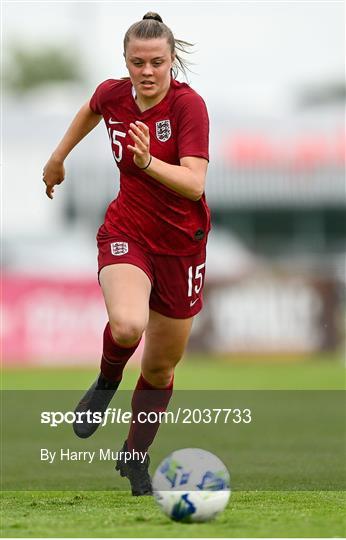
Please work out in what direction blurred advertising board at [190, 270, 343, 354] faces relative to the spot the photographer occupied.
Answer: facing the viewer

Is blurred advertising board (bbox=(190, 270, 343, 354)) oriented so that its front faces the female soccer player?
yes

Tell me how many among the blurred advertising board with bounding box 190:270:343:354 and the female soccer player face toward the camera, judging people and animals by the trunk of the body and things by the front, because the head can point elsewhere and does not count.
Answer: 2

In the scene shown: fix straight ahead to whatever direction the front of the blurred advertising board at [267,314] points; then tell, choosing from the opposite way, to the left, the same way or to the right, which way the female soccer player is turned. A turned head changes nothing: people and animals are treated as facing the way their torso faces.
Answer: the same way

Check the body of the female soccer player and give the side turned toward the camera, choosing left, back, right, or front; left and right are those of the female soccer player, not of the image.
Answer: front

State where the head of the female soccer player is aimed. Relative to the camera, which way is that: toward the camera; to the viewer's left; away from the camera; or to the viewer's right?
toward the camera

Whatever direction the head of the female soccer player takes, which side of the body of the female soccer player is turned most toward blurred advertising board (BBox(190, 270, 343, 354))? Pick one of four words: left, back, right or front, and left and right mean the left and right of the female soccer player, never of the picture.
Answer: back

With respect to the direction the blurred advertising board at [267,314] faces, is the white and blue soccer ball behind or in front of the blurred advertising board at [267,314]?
in front
